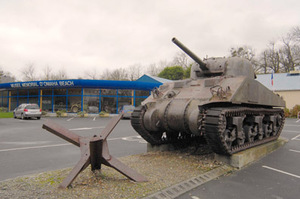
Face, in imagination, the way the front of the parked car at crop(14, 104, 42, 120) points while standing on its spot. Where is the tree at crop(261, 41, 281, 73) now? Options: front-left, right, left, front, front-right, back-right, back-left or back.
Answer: back-right

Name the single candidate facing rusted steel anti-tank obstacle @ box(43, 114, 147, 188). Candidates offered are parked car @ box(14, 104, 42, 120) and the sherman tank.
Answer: the sherman tank

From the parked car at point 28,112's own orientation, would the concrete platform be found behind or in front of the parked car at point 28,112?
behind

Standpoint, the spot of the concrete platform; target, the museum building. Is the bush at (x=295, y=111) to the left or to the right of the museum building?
right

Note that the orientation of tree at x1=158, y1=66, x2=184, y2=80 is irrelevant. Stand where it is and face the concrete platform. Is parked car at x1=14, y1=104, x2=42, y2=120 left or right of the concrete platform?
right

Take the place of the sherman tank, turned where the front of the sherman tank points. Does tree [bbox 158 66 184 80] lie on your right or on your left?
on your right

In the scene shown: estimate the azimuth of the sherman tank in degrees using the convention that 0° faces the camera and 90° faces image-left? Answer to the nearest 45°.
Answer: approximately 45°

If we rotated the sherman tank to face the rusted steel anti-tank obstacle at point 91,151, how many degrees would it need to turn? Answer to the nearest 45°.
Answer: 0° — it already faces it

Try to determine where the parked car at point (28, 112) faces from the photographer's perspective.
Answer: facing away from the viewer and to the left of the viewer
